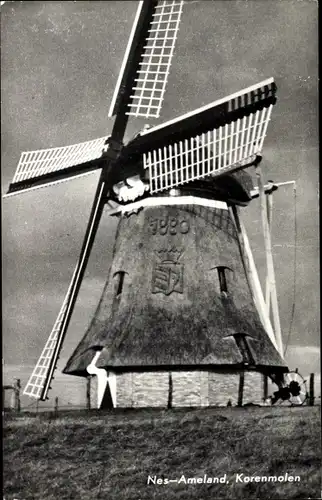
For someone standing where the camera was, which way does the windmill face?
facing the viewer and to the left of the viewer
